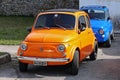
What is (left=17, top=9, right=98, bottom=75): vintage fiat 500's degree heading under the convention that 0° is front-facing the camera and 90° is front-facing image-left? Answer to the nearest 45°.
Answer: approximately 45°

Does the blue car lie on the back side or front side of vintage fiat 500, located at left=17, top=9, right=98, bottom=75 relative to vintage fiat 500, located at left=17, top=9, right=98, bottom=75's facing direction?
on the back side
